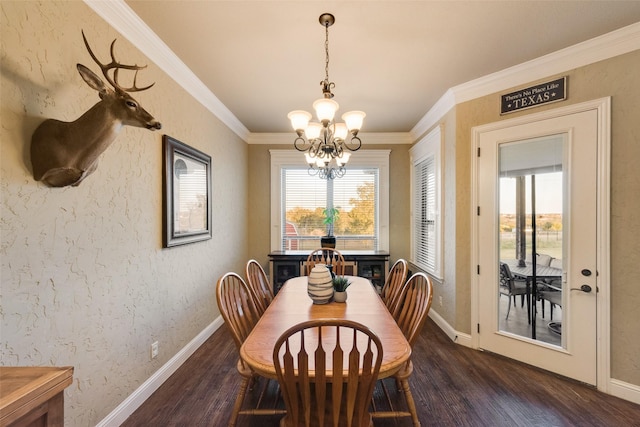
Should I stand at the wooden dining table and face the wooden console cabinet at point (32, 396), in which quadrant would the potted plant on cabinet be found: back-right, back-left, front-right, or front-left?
back-right

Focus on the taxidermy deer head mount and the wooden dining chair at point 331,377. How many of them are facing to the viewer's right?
1

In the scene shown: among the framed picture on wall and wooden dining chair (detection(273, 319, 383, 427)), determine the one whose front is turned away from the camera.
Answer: the wooden dining chair

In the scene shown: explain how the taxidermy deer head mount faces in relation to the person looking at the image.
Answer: facing to the right of the viewer

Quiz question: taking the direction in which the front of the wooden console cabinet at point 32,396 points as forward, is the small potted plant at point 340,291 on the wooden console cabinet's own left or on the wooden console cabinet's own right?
on the wooden console cabinet's own left

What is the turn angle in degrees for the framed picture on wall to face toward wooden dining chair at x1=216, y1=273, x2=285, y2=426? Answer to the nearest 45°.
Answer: approximately 45° to its right

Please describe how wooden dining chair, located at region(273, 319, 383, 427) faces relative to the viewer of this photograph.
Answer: facing away from the viewer

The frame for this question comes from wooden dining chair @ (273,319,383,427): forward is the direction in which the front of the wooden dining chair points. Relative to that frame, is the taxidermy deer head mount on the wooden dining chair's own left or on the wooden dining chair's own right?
on the wooden dining chair's own left

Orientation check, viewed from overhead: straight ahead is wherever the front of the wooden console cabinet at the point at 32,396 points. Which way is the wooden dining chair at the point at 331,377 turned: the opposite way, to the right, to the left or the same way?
to the left

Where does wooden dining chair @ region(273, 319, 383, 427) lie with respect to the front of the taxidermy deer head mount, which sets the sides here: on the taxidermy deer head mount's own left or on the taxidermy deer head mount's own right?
on the taxidermy deer head mount's own right

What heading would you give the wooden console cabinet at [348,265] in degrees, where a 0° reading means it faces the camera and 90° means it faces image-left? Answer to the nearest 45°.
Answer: approximately 0°
